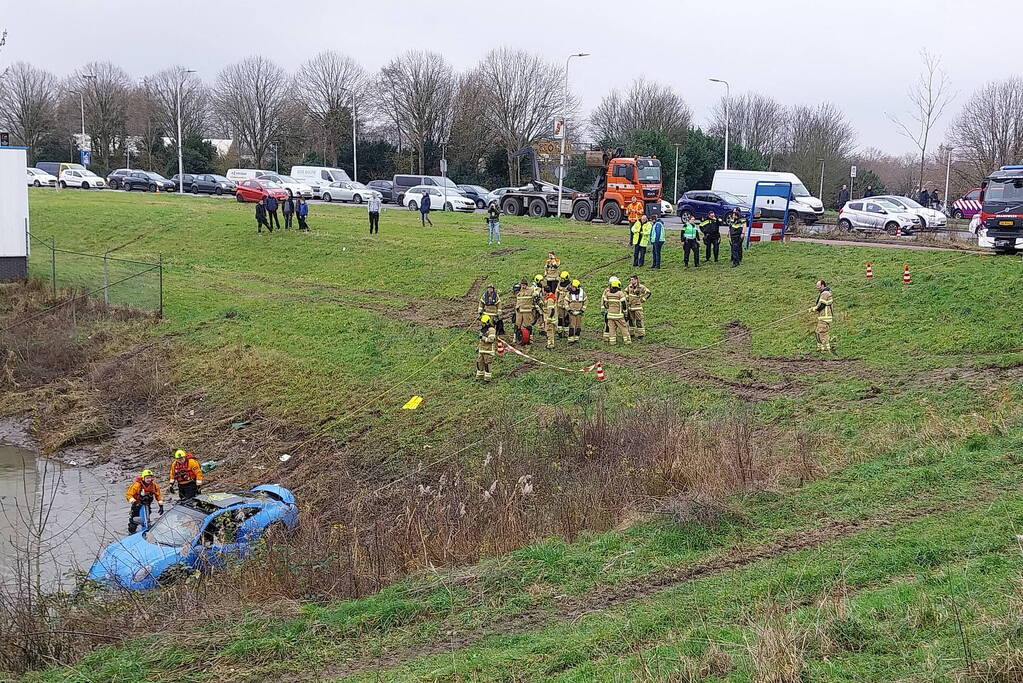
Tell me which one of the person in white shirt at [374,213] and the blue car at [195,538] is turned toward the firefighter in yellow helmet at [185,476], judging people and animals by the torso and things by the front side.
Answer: the person in white shirt

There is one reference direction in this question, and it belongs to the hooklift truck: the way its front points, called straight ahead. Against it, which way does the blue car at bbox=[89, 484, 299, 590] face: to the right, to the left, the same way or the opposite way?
to the right

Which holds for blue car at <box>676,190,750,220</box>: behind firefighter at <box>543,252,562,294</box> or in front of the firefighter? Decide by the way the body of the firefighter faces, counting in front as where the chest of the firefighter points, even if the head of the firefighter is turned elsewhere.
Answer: behind

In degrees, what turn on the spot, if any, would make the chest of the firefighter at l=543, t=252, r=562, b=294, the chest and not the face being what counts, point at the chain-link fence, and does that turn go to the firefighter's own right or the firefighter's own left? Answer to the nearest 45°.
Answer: approximately 135° to the firefighter's own right

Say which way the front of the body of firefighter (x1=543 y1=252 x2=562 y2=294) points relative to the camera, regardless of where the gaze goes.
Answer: toward the camera

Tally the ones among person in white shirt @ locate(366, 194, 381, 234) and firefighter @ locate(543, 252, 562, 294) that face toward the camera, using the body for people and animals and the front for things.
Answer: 2

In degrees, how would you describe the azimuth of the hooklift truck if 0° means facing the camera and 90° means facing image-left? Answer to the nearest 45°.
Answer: approximately 315°

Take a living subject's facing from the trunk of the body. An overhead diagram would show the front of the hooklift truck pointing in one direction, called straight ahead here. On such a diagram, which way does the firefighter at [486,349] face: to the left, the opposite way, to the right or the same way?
to the right

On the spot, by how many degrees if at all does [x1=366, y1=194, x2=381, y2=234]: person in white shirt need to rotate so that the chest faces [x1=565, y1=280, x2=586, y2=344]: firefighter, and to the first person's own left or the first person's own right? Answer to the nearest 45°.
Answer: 0° — they already face them

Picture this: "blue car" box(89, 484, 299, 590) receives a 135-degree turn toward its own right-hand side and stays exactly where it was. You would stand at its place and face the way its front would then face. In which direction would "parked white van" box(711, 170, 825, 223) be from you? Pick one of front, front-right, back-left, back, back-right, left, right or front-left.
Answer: front-right

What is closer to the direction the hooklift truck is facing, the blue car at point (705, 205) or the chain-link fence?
the blue car

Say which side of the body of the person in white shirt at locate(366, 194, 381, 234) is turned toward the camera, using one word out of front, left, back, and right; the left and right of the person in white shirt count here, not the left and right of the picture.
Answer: front

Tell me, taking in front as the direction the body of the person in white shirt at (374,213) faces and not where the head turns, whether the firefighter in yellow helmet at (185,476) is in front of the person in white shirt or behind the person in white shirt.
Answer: in front
